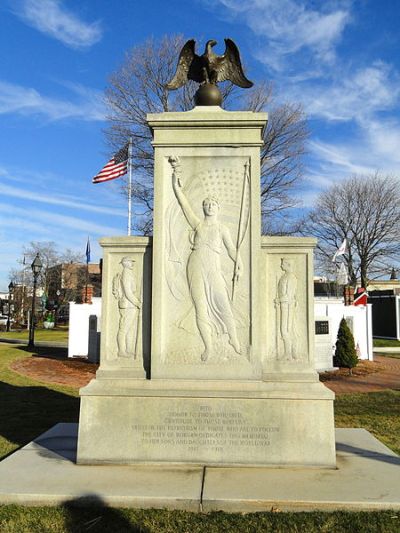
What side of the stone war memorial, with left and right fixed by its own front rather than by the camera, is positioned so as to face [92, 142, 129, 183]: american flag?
back

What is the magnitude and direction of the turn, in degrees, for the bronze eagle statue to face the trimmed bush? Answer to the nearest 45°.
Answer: approximately 135° to its left

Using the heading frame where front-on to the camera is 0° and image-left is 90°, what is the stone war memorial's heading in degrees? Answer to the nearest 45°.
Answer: approximately 0°

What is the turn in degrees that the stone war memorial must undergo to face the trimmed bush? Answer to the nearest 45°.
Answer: approximately 135° to its left

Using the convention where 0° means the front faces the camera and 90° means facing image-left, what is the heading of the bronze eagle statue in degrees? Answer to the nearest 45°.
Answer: approximately 0°
